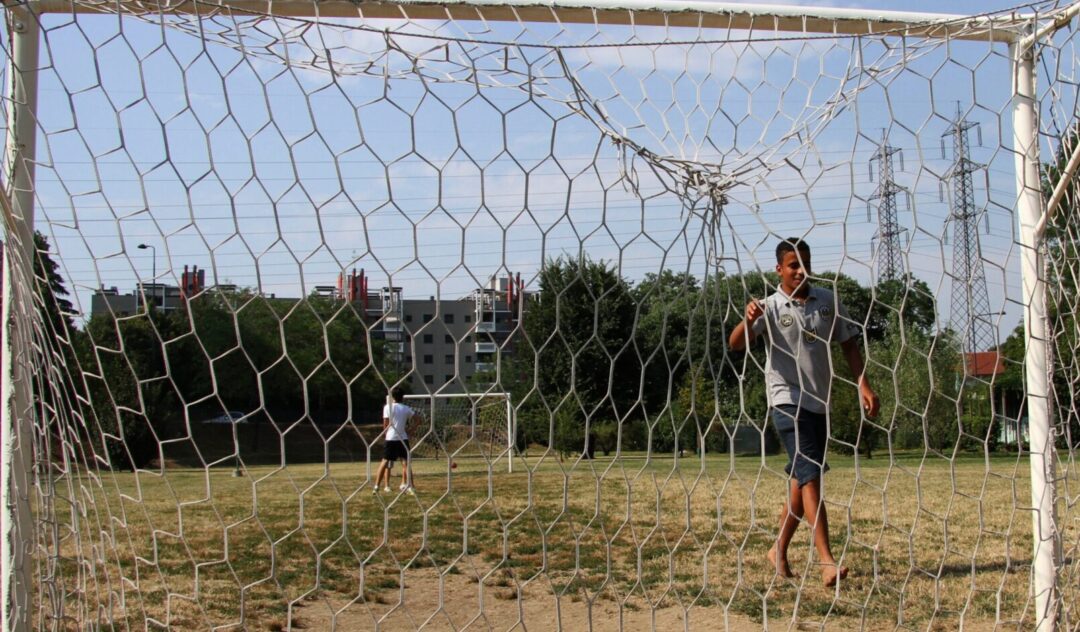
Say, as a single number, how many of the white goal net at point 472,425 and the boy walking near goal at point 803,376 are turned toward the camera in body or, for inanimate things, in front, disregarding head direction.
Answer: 2

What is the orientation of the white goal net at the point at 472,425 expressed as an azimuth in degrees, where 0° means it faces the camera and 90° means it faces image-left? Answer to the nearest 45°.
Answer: approximately 0°

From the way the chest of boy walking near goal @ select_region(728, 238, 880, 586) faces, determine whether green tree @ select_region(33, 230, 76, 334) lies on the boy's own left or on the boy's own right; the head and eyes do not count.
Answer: on the boy's own right

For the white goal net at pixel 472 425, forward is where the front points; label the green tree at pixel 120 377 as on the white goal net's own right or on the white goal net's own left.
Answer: on the white goal net's own right

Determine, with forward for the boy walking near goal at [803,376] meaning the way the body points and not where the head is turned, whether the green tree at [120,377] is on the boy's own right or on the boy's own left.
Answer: on the boy's own right

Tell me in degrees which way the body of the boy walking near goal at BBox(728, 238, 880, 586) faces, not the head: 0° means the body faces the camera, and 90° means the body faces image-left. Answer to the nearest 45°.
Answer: approximately 0°
